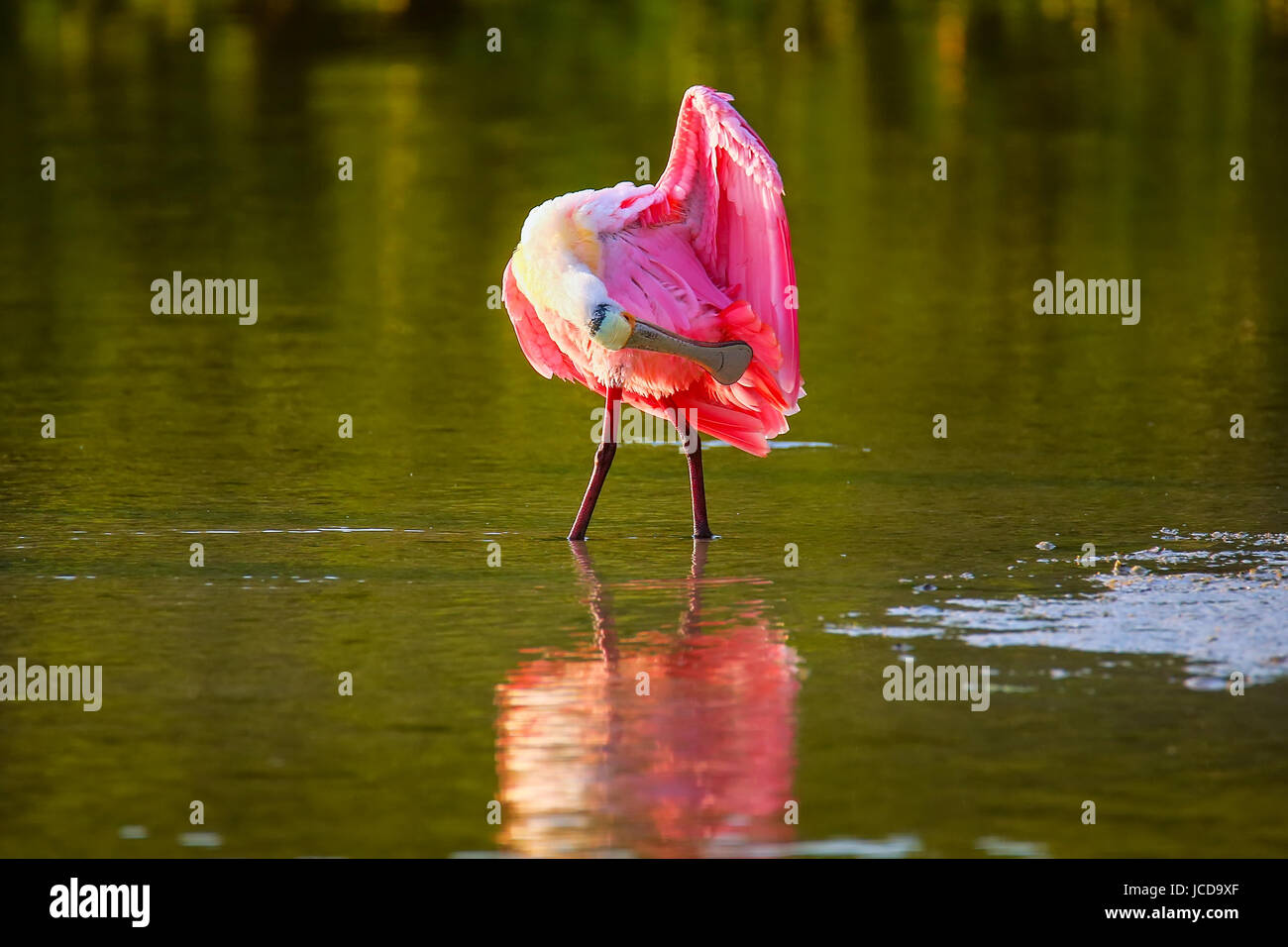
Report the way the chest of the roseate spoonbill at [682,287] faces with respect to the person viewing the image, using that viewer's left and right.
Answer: facing the viewer and to the left of the viewer
